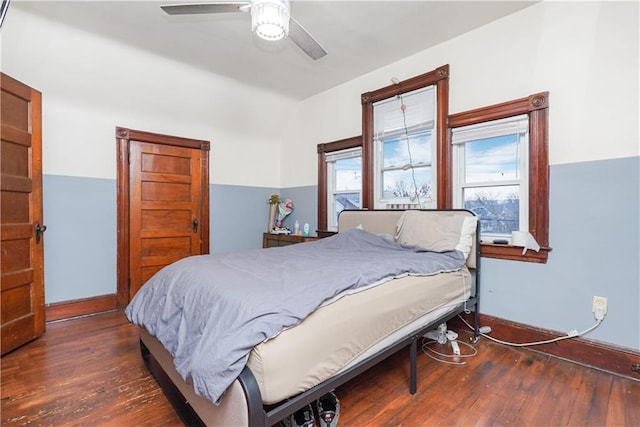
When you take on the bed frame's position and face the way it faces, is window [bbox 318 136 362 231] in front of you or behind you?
behind

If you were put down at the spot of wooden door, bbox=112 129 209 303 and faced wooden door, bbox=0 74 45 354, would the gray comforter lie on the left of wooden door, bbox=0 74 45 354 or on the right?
left

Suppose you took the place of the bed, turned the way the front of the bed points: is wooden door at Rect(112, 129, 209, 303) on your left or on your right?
on your right

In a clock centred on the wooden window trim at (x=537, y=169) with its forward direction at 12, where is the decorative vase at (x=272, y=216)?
The decorative vase is roughly at 2 o'clock from the wooden window trim.

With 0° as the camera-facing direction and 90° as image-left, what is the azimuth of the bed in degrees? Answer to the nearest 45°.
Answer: approximately 45°
